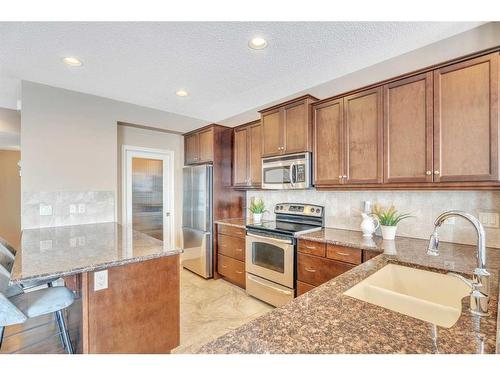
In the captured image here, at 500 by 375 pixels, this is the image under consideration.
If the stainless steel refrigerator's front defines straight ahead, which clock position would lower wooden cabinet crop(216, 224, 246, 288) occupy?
The lower wooden cabinet is roughly at 9 o'clock from the stainless steel refrigerator.

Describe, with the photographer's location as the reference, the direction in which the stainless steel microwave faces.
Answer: facing the viewer and to the left of the viewer

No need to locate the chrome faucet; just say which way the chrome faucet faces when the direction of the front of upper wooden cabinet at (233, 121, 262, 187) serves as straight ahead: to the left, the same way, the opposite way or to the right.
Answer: to the right

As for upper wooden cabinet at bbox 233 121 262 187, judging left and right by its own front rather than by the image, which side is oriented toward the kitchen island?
front

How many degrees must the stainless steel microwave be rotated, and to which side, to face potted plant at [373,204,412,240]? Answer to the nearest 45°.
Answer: approximately 90° to its left

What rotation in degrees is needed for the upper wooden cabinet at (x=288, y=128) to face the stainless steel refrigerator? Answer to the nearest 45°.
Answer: approximately 90° to its right

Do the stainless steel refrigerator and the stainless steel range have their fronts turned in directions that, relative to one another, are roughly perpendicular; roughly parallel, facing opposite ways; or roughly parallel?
roughly parallel

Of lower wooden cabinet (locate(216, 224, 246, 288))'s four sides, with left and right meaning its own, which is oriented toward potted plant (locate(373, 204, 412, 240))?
left

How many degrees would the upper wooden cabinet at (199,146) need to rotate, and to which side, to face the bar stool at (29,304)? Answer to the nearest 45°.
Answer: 0° — it already faces it

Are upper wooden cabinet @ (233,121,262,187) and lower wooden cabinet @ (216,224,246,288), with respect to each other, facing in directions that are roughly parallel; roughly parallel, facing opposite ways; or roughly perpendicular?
roughly parallel

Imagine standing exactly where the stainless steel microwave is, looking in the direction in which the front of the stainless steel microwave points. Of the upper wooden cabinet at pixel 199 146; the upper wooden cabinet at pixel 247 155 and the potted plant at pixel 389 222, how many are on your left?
1

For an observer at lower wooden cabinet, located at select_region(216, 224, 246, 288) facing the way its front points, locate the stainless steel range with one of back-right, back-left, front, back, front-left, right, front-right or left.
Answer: left

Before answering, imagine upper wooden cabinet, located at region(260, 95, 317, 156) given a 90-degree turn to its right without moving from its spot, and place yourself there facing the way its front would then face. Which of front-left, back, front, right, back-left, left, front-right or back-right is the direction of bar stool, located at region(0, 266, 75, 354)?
left

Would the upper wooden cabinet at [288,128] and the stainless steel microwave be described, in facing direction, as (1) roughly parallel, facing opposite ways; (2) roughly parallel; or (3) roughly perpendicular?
roughly parallel
